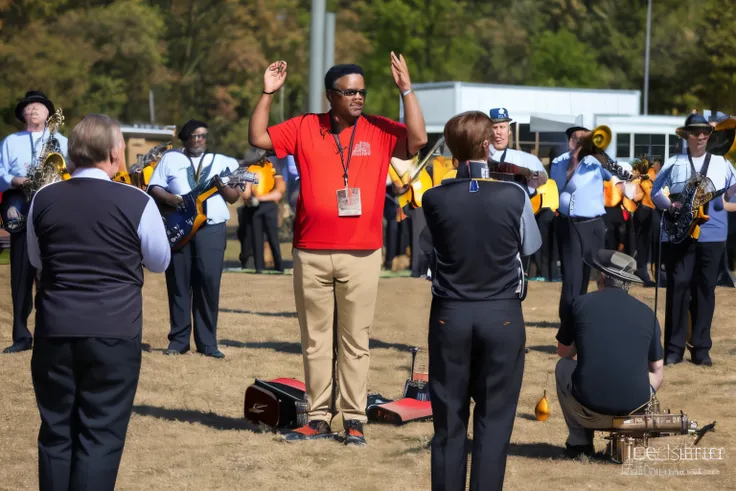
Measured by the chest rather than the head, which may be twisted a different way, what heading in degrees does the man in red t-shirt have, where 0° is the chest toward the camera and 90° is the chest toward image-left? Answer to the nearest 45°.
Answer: approximately 0°

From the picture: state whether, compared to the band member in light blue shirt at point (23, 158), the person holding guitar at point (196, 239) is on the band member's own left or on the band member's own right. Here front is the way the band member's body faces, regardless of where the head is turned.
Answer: on the band member's own left

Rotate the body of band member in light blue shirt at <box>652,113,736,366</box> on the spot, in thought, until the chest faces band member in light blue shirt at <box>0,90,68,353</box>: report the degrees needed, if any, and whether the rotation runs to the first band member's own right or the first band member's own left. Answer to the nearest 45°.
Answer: approximately 90° to the first band member's own right

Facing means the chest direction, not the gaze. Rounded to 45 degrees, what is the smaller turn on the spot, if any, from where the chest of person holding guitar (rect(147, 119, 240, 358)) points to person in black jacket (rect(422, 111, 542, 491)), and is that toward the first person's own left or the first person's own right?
0° — they already face them

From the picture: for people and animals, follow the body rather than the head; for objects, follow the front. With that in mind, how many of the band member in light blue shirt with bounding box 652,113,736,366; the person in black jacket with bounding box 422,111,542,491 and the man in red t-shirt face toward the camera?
2

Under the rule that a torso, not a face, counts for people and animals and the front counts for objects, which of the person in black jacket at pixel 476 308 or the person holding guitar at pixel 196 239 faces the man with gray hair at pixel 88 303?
the person holding guitar

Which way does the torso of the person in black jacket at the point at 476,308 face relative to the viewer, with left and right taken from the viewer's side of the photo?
facing away from the viewer

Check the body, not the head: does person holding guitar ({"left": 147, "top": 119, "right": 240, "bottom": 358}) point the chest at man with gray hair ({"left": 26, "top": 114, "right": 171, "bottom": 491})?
yes

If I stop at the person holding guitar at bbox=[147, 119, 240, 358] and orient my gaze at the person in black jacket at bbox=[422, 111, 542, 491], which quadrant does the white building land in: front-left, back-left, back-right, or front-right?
back-left

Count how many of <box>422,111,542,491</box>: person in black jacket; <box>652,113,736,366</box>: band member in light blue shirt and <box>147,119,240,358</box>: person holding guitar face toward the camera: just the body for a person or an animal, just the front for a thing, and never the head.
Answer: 2

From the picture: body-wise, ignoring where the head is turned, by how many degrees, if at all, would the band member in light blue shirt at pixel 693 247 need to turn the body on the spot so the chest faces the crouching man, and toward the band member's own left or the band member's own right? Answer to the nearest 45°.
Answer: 0° — they already face them

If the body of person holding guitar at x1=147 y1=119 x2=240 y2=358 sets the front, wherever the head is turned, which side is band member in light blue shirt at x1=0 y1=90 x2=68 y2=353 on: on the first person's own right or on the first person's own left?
on the first person's own right
